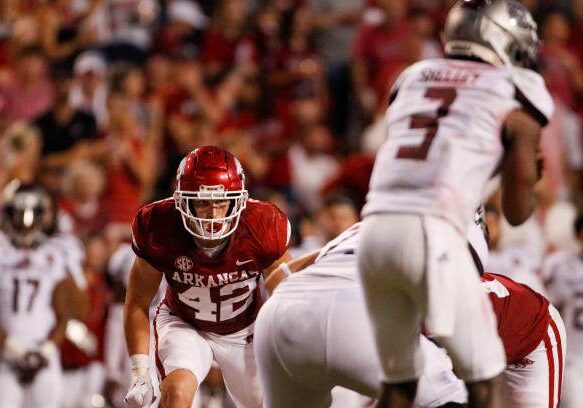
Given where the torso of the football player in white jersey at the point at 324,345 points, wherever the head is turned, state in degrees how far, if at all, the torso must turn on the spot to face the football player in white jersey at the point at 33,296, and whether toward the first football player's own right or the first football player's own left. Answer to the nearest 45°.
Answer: approximately 90° to the first football player's own left

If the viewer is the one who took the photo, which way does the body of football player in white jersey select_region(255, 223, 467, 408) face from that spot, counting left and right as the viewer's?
facing away from the viewer and to the right of the viewer

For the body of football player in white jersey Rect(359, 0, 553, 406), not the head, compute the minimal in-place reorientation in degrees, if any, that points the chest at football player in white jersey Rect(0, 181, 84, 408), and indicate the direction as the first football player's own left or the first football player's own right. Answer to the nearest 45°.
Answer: approximately 90° to the first football player's own left

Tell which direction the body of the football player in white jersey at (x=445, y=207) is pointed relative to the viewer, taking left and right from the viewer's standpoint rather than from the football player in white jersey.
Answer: facing away from the viewer and to the right of the viewer

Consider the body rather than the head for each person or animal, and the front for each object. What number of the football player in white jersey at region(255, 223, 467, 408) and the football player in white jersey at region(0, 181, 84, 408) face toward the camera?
1

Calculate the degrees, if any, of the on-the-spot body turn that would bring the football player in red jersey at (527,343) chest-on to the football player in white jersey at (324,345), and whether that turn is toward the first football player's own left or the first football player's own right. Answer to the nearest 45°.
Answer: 0° — they already face them

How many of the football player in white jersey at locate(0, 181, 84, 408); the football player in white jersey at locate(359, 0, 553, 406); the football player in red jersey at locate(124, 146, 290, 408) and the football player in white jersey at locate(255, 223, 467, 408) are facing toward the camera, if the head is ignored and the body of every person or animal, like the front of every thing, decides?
2
